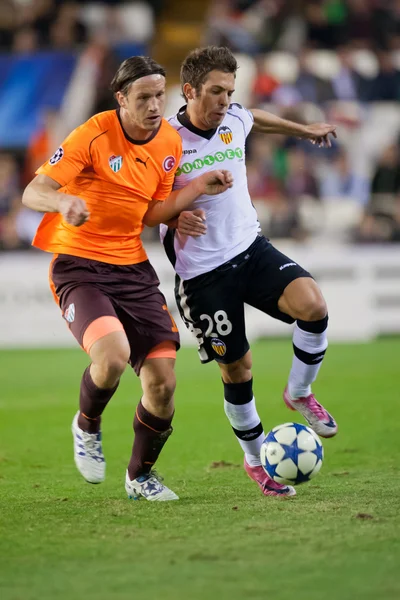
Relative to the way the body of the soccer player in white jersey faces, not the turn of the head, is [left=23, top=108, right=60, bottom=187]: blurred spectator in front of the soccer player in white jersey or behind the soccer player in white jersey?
behind

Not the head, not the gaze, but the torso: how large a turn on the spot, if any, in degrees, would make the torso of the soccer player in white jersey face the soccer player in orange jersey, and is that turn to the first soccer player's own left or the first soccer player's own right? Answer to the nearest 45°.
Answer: approximately 90° to the first soccer player's own right

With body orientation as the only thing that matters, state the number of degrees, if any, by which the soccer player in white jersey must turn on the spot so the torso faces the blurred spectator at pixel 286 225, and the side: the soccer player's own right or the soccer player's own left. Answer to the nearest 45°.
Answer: approximately 135° to the soccer player's own left

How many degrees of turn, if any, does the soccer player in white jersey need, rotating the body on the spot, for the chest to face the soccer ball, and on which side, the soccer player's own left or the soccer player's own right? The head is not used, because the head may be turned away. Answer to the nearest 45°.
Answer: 0° — they already face it

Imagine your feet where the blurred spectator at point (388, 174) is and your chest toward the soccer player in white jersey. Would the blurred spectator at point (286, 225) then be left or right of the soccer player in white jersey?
right

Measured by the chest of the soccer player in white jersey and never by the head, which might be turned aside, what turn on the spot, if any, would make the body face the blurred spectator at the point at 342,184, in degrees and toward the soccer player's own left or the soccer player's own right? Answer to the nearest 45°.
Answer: approximately 135° to the soccer player's own left

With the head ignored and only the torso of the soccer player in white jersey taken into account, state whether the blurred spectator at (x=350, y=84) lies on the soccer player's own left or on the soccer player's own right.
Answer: on the soccer player's own left
